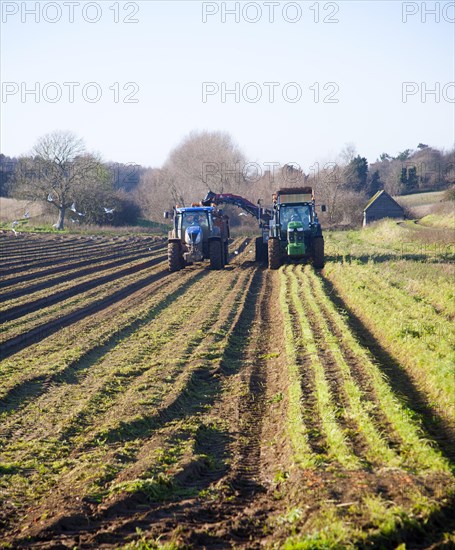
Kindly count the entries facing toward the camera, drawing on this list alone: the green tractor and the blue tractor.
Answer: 2

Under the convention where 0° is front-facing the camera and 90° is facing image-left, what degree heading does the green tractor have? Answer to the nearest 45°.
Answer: approximately 0°

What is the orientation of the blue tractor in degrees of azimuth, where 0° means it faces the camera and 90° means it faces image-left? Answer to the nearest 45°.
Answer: approximately 0°

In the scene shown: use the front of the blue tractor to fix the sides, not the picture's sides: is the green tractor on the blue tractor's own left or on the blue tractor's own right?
on the blue tractor's own left

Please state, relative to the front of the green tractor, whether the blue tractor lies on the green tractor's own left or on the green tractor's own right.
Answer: on the green tractor's own right
